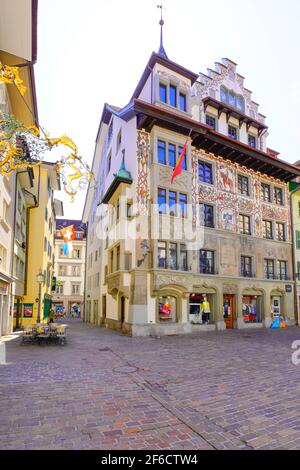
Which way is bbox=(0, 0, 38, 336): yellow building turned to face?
to the viewer's right

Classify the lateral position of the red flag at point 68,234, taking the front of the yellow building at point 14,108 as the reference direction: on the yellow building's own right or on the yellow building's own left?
on the yellow building's own left

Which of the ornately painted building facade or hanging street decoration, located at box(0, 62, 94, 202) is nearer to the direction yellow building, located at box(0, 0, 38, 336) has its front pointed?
the ornately painted building facade

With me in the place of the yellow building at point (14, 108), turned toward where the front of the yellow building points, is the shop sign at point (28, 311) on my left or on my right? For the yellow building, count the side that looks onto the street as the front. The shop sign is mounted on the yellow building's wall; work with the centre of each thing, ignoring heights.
on my left
